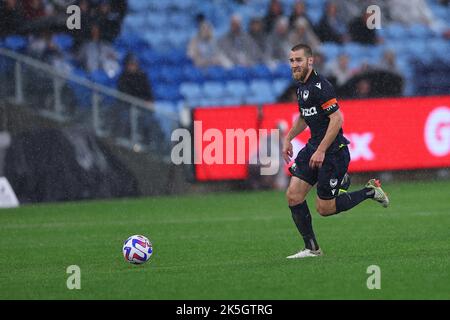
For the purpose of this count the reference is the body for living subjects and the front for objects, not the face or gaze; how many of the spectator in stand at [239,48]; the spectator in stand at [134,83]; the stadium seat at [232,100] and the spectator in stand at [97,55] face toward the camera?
4

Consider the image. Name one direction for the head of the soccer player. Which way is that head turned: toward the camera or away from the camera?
toward the camera

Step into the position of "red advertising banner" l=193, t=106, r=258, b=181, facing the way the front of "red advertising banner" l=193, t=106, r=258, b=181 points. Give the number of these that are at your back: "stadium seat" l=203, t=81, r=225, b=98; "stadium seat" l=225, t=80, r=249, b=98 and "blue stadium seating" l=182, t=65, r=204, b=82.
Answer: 3

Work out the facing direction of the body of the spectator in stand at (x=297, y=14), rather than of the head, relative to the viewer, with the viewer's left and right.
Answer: facing the viewer

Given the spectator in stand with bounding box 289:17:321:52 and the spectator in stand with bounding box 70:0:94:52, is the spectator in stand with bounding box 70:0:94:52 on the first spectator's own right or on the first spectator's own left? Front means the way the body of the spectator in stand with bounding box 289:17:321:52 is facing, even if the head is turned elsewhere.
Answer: on the first spectator's own right

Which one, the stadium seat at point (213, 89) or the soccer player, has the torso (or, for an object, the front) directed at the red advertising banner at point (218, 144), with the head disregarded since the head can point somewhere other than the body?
the stadium seat

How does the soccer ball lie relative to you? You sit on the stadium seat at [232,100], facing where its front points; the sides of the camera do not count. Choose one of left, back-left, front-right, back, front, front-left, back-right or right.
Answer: front

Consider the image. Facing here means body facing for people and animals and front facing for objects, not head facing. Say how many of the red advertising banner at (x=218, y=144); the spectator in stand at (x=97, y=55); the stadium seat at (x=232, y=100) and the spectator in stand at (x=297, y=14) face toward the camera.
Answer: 4

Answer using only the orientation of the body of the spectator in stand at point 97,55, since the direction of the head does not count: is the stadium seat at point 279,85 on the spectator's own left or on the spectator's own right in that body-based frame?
on the spectator's own left

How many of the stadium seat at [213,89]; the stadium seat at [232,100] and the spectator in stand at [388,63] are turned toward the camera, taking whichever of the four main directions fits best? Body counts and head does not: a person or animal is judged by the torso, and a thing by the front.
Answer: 3

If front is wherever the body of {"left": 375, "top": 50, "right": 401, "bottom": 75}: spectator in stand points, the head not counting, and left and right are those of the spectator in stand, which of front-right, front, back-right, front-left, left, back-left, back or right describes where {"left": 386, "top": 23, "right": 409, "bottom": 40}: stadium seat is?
back

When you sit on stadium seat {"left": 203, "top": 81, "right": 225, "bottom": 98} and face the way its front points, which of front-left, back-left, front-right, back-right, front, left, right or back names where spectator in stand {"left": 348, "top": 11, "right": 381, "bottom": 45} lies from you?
left

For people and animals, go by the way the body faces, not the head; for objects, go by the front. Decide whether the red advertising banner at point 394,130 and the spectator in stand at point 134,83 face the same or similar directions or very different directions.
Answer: same or similar directions

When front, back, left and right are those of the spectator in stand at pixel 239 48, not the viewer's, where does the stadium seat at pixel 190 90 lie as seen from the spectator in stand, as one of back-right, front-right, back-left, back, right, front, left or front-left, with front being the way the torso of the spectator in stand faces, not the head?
right

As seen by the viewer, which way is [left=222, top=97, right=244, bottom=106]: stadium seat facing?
toward the camera

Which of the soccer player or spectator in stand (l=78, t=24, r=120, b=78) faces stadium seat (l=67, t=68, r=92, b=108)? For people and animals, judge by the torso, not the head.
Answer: the spectator in stand

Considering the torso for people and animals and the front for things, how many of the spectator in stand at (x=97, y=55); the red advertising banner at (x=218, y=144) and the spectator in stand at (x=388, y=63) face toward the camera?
3

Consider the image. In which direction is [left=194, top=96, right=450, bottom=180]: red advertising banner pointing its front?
toward the camera
